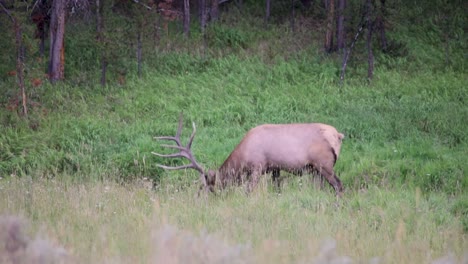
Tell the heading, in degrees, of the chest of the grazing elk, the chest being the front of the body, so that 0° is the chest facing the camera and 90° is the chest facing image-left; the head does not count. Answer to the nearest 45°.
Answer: approximately 90°

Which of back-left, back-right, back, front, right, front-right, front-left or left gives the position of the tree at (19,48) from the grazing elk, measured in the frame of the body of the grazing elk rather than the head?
front-right
